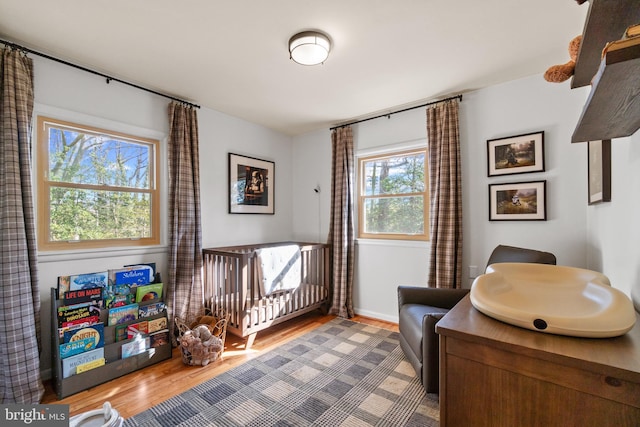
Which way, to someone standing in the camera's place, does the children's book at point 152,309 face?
facing the viewer

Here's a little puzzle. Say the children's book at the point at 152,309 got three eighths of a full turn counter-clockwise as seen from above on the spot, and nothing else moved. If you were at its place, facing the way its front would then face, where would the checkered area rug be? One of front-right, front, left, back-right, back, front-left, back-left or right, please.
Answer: right

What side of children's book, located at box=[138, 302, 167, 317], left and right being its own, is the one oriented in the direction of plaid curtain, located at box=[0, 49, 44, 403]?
right

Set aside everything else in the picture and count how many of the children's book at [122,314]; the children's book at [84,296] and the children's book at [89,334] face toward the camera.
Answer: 3

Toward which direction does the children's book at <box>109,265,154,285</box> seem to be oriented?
toward the camera

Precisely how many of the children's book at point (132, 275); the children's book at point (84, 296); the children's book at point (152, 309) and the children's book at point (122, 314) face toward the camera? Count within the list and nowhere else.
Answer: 4
